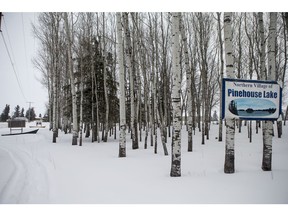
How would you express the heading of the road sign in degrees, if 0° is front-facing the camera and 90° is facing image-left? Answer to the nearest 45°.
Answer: approximately 0°
